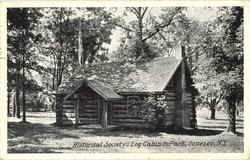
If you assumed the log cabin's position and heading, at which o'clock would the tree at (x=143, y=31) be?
The tree is roughly at 5 o'clock from the log cabin.

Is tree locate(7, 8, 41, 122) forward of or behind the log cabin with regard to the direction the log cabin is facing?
forward

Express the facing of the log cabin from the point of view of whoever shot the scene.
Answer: facing the viewer and to the left of the viewer

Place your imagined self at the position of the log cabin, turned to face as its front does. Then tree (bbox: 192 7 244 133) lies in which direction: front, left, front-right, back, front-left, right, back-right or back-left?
left
